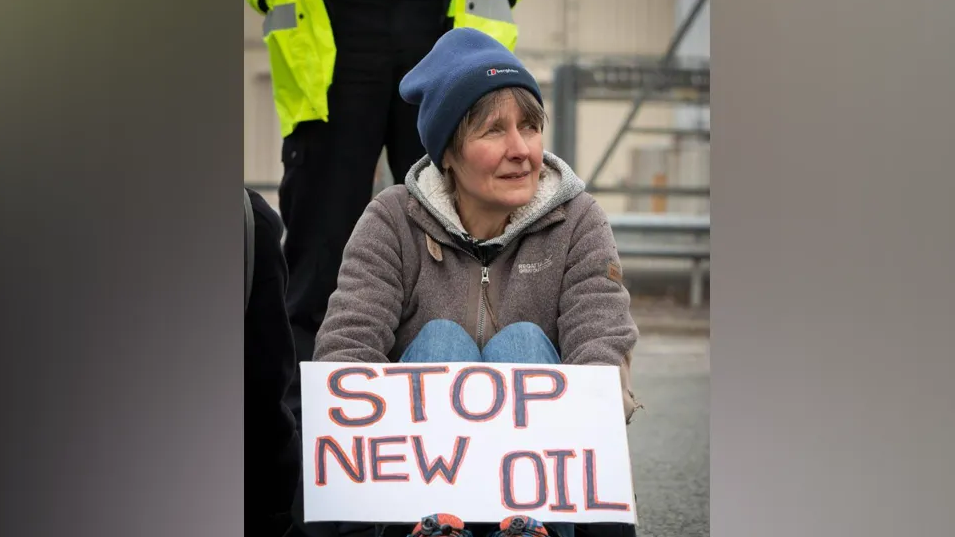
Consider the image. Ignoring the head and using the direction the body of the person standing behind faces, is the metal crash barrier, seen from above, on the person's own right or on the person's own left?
on the person's own left

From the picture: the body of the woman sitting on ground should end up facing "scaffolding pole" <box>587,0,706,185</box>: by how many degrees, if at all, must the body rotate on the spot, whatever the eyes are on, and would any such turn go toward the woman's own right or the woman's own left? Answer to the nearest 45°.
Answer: approximately 135° to the woman's own left

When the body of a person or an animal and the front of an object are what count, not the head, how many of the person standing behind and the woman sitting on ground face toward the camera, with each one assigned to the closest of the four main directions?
2

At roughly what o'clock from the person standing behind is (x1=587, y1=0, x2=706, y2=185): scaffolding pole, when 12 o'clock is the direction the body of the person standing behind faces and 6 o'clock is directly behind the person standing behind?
The scaffolding pole is roughly at 8 o'clock from the person standing behind.

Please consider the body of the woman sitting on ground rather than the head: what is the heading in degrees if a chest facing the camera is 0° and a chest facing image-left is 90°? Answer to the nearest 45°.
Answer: approximately 0°

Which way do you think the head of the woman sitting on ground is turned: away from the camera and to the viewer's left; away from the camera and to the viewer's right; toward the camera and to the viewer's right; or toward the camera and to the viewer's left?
toward the camera and to the viewer's right

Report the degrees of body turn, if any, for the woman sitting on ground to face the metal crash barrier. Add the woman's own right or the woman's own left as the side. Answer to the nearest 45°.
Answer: approximately 135° to the woman's own left
